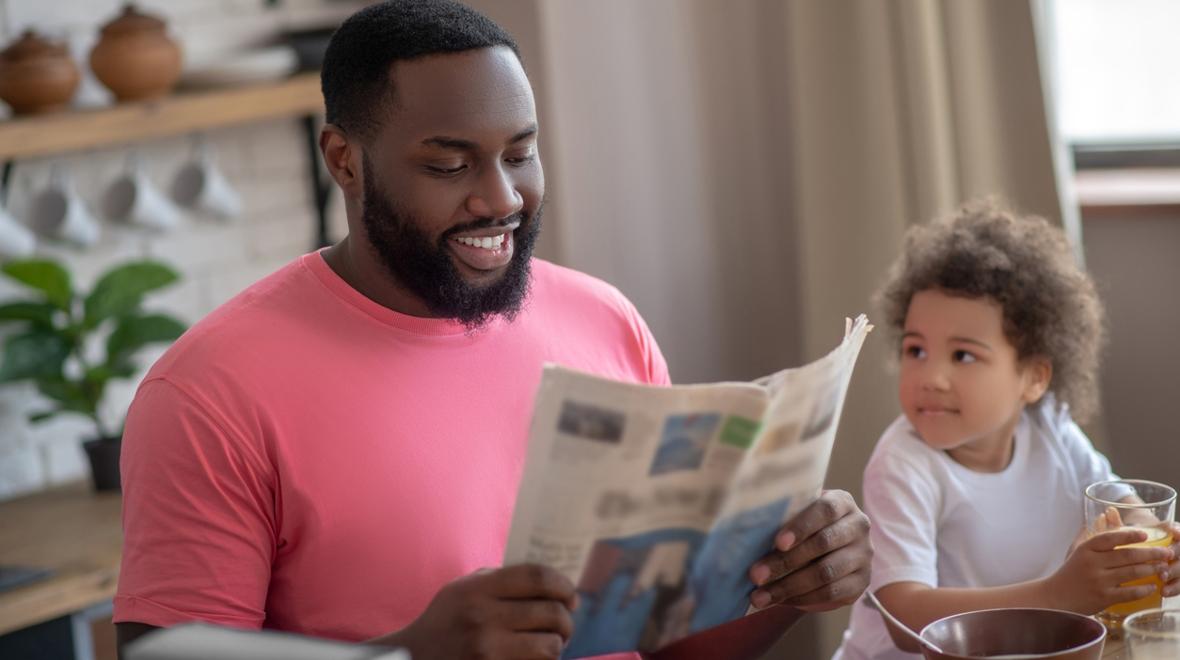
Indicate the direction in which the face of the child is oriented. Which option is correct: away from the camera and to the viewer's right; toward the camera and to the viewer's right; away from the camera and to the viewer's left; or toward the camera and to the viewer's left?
toward the camera and to the viewer's left

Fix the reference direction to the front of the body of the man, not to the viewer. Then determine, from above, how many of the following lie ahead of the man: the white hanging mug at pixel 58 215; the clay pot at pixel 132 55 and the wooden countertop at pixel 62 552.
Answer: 0

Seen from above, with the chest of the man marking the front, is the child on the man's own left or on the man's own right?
on the man's own left

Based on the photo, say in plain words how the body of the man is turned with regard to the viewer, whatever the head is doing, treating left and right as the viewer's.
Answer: facing the viewer and to the right of the viewer

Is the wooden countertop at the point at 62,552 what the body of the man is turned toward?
no

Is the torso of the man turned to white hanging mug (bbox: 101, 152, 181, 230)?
no

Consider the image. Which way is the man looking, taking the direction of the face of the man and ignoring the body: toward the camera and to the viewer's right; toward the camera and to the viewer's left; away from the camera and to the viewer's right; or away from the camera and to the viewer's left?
toward the camera and to the viewer's right
